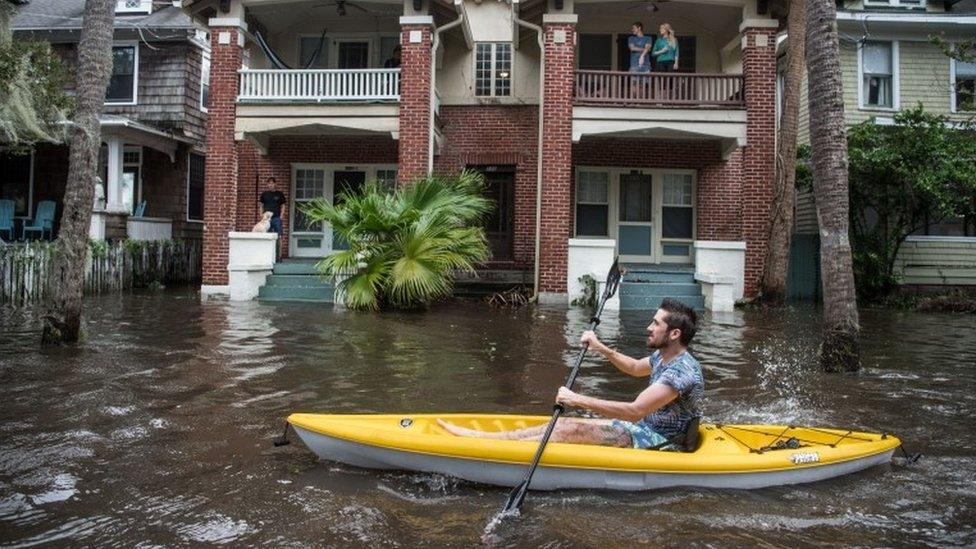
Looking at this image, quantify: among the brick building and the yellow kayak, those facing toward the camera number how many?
1

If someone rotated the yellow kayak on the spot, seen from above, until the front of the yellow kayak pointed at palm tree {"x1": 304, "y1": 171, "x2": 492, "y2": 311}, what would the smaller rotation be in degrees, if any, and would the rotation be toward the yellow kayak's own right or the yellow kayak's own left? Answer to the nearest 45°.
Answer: approximately 90° to the yellow kayak's own right

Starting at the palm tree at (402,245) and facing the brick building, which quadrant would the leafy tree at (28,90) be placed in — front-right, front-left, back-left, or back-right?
back-left

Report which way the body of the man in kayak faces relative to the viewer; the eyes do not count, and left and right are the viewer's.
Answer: facing to the left of the viewer

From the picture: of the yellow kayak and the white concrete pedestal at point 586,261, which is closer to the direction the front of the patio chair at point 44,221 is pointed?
the yellow kayak

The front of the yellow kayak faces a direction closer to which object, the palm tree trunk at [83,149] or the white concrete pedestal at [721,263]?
the palm tree trunk

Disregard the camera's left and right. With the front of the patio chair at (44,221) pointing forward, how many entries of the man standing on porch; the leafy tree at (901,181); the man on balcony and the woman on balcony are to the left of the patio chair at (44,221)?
4

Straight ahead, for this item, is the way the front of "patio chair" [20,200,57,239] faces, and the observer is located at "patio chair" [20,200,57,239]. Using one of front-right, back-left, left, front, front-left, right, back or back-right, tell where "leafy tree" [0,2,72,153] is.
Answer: front-left

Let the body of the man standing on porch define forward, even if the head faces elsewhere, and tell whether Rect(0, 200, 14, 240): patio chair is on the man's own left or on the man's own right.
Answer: on the man's own right

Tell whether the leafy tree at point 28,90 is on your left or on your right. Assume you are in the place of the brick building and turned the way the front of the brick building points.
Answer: on your right

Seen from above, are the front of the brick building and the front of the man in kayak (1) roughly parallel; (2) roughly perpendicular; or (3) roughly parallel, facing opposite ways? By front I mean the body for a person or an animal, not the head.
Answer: roughly perpendicular

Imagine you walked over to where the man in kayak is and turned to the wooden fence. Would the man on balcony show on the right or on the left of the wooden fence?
right

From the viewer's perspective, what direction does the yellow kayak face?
to the viewer's left

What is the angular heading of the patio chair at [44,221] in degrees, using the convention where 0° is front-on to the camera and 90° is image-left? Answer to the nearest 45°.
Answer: approximately 45°
